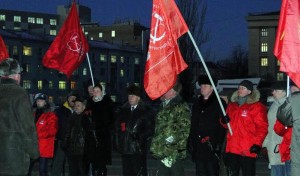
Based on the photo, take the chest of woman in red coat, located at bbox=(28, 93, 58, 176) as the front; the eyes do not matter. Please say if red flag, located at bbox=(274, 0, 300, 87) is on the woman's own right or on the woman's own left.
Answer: on the woman's own left

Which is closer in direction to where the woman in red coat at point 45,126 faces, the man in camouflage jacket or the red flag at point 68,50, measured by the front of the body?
the man in camouflage jacket

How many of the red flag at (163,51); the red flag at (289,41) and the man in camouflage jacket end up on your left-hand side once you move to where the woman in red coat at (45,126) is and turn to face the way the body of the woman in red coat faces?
3

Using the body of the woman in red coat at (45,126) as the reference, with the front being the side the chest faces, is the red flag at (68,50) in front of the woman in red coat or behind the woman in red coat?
behind

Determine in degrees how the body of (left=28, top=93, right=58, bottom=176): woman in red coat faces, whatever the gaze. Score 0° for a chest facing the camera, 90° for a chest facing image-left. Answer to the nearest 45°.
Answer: approximately 45°

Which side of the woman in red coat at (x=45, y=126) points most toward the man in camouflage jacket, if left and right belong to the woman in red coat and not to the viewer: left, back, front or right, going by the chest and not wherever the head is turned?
left

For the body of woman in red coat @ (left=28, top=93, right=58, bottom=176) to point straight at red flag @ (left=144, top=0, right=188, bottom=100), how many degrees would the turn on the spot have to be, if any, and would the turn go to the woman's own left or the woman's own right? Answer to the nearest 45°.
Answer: approximately 90° to the woman's own left
